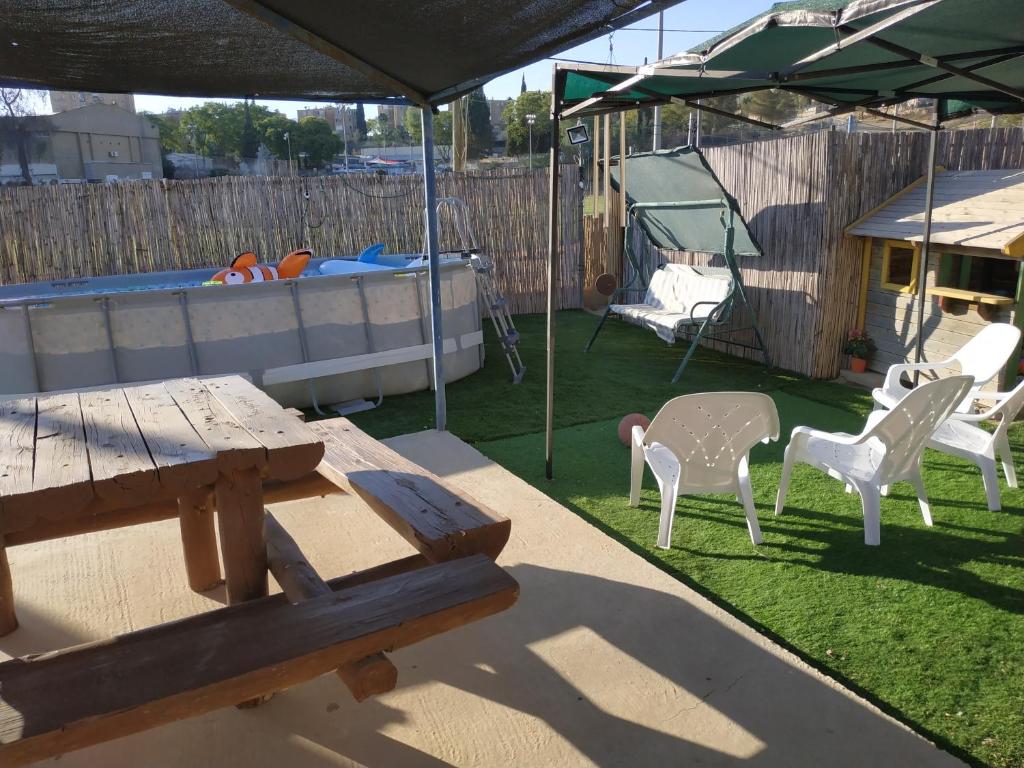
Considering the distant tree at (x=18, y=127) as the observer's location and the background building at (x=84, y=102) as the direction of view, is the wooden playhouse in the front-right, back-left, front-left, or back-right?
back-right

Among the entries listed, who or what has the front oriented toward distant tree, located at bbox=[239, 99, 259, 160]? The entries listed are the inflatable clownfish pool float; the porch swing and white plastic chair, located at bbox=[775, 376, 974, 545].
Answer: the white plastic chair

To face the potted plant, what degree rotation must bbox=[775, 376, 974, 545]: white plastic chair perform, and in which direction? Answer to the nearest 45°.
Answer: approximately 45° to its right

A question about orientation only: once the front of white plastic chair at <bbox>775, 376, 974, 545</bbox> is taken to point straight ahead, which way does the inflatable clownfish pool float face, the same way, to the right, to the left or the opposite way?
to the left

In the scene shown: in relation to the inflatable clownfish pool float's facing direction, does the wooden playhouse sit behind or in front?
behind

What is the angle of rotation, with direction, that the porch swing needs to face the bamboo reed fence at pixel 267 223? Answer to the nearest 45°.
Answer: approximately 45° to its right

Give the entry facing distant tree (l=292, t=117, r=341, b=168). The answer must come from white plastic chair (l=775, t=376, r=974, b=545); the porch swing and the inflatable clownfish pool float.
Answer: the white plastic chair

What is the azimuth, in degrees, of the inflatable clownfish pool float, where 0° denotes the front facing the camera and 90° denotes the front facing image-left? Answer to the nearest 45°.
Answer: approximately 90°

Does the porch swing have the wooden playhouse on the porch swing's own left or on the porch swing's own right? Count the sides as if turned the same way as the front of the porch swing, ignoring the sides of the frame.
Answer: on the porch swing's own left

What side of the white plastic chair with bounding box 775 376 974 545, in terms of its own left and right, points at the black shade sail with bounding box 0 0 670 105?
left

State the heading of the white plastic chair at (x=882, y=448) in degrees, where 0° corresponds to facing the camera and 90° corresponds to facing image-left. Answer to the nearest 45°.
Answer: approximately 135°
